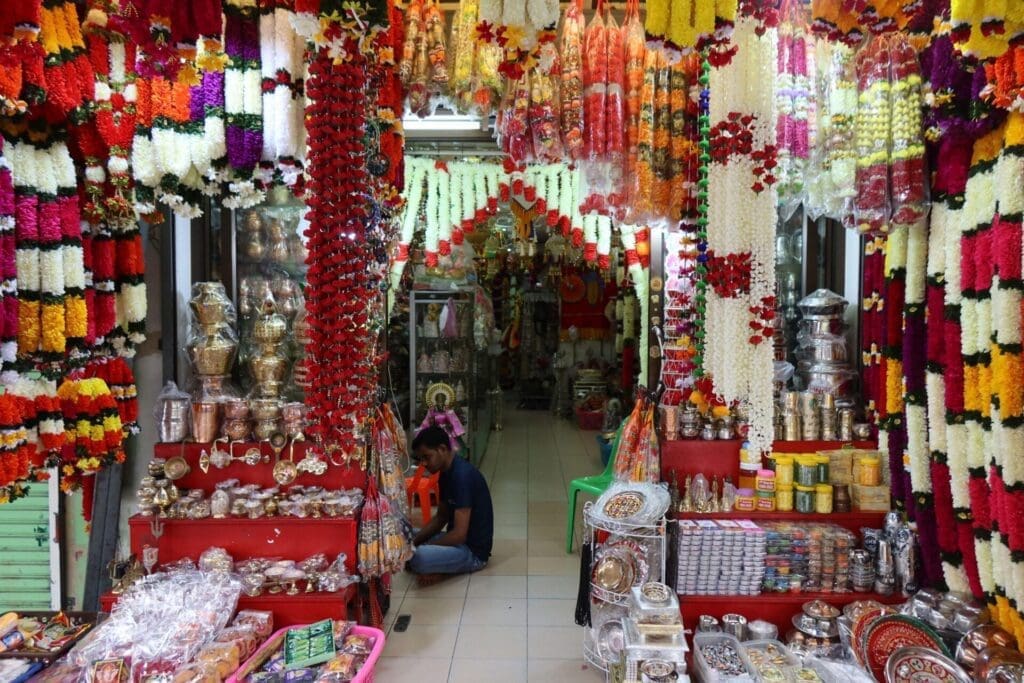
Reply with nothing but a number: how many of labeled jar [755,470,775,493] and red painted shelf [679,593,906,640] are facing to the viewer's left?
0

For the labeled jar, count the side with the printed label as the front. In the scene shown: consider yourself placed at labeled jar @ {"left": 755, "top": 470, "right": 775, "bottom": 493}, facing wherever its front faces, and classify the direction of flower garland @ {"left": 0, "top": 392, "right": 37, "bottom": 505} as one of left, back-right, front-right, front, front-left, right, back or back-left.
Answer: front-right

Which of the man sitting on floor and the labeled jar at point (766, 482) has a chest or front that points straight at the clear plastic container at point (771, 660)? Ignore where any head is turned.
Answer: the labeled jar

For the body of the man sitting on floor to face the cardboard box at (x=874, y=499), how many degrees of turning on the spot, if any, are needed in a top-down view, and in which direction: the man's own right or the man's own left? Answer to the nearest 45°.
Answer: approximately 135° to the man's own left

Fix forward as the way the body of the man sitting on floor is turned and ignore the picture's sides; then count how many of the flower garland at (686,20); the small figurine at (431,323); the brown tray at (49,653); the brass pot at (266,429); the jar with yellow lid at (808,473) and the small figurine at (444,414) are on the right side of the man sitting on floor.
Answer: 2

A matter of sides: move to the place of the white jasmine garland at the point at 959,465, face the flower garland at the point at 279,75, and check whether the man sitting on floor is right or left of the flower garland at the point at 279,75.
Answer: right

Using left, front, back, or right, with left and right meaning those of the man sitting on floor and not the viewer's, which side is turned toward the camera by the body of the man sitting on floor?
left

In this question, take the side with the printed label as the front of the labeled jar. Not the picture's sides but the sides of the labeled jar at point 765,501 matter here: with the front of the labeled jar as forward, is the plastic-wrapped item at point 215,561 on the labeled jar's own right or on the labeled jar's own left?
on the labeled jar's own right
